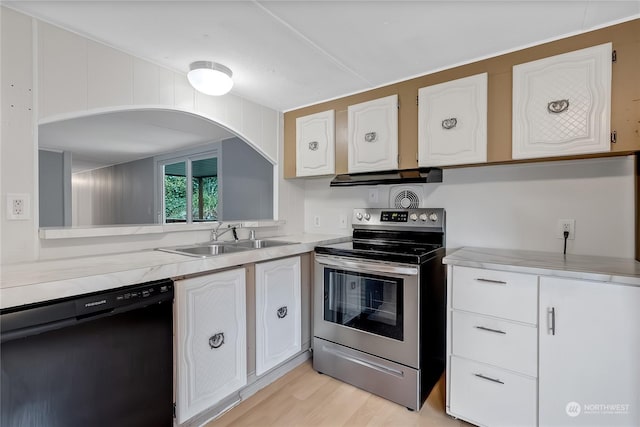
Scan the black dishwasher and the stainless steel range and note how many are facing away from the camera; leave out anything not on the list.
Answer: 0

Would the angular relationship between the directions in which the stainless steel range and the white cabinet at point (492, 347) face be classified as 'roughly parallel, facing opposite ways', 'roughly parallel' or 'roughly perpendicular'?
roughly parallel

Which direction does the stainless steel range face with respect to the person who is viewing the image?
facing the viewer and to the left of the viewer

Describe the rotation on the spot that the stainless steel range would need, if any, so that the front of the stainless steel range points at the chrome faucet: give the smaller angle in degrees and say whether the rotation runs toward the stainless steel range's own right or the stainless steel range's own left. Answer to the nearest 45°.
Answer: approximately 45° to the stainless steel range's own right

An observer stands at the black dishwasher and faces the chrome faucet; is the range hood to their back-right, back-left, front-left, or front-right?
front-right

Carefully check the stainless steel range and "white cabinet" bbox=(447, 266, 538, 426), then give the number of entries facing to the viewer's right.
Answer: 0

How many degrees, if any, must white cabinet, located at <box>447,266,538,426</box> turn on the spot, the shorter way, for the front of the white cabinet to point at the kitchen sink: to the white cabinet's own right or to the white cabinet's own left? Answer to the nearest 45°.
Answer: approximately 45° to the white cabinet's own right

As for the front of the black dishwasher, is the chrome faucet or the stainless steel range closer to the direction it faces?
the stainless steel range

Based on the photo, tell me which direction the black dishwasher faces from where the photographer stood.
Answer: facing the viewer and to the right of the viewer

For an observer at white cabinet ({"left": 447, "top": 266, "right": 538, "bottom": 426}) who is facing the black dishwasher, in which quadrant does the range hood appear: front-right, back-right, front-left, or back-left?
front-right

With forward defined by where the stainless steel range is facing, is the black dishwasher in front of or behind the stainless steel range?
in front

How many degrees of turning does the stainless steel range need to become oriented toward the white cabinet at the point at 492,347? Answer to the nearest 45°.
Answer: approximately 90° to its left
